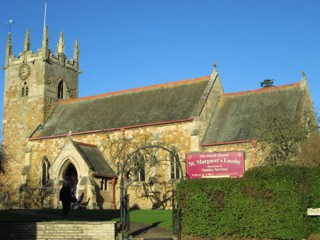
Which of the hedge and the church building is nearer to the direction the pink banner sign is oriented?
the hedge

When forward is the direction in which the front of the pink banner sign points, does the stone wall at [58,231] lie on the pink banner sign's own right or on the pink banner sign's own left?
on the pink banner sign's own right

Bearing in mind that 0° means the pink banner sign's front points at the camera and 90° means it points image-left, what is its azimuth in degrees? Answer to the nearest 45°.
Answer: approximately 0°

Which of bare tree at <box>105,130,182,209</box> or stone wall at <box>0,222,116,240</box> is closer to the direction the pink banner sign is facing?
the stone wall

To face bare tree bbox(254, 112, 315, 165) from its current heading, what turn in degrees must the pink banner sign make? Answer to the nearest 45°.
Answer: approximately 135° to its left

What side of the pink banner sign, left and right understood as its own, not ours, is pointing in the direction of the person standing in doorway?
right

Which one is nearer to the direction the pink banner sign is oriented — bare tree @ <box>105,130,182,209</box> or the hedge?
the hedge
